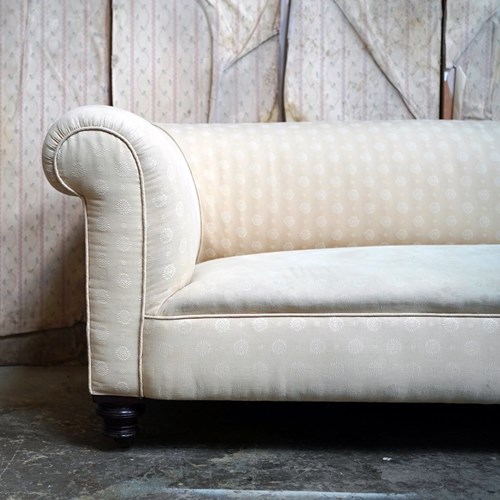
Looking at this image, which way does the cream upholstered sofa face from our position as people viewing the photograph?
facing the viewer
